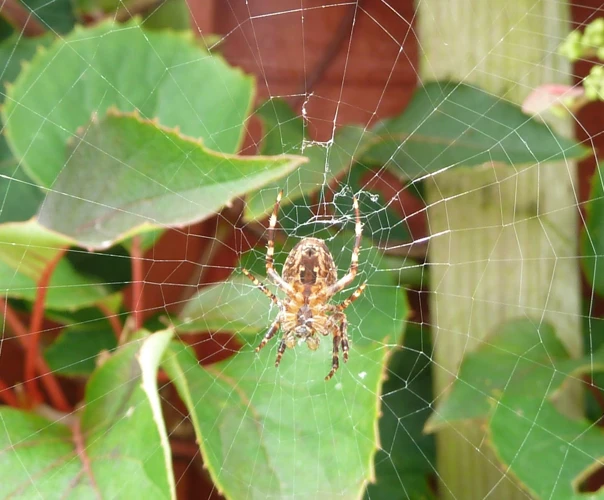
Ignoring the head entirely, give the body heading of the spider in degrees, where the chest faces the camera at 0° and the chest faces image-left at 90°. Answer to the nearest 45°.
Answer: approximately 0°
